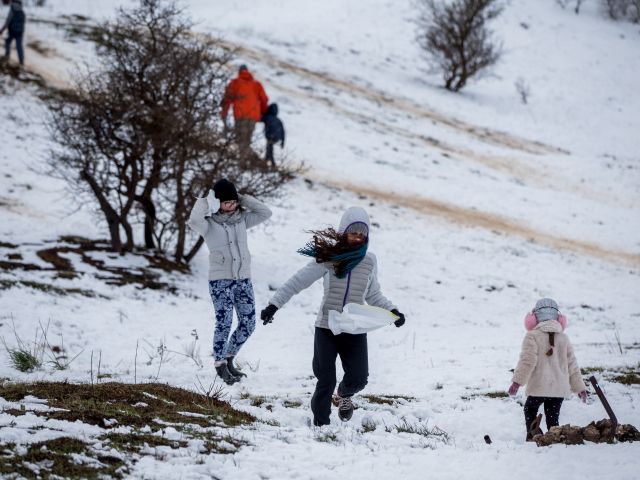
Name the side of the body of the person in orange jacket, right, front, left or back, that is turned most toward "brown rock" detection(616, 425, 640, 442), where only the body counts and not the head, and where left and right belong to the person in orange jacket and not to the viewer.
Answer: back

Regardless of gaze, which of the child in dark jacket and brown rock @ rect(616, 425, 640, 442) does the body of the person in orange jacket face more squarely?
the child in dark jacket

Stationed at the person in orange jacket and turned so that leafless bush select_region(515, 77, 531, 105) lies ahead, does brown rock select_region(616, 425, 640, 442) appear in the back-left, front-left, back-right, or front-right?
back-right

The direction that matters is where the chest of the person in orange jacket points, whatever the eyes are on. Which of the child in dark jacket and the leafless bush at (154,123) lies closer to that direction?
the child in dark jacket

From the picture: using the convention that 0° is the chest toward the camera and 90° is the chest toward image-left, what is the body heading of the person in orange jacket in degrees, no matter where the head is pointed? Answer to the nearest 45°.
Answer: approximately 180°

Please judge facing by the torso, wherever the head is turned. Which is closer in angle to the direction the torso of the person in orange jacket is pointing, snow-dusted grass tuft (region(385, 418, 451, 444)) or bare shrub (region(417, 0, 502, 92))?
the bare shrub

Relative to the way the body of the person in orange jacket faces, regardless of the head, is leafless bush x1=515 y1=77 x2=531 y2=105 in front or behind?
in front

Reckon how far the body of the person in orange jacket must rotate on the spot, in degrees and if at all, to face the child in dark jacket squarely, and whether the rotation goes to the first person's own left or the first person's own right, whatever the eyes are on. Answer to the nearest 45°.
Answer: approximately 45° to the first person's own right

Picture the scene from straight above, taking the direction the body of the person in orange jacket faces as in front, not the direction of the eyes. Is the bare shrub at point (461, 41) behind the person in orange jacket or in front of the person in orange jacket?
in front

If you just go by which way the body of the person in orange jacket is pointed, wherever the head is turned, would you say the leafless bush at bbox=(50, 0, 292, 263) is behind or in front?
behind

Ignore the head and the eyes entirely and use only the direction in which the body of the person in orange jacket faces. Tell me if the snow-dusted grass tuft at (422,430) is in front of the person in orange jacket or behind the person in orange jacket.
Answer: behind

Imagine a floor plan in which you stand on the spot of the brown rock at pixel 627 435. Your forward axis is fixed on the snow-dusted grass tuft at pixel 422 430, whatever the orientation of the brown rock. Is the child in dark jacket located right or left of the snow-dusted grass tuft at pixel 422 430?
right

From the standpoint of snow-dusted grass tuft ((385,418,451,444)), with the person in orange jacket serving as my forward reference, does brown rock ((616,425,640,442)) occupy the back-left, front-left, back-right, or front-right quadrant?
back-right
